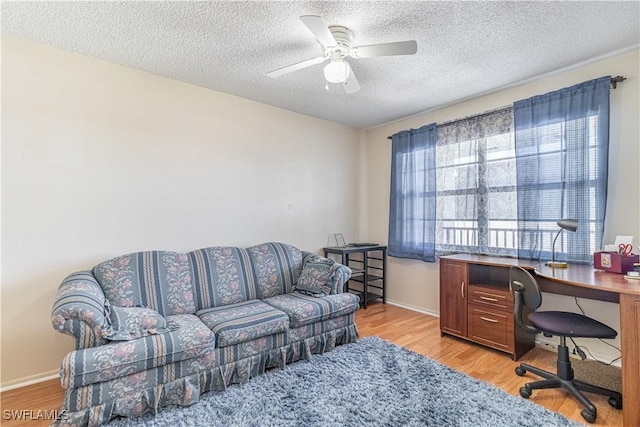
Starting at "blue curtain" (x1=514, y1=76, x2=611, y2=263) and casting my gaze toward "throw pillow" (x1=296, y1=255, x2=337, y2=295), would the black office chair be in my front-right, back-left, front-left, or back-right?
front-left

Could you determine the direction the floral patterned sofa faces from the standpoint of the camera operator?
facing the viewer and to the right of the viewer

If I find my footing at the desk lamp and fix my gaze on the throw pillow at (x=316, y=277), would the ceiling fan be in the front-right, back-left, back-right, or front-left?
front-left

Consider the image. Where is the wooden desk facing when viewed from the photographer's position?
facing the viewer and to the left of the viewer

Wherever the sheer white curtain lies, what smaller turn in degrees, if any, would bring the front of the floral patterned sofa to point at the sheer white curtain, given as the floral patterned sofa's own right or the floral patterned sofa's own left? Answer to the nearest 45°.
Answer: approximately 45° to the floral patterned sofa's own left

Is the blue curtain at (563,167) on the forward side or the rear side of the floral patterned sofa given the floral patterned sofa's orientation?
on the forward side

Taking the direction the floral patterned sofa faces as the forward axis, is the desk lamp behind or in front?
in front

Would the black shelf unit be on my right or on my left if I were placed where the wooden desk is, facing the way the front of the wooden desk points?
on my right
